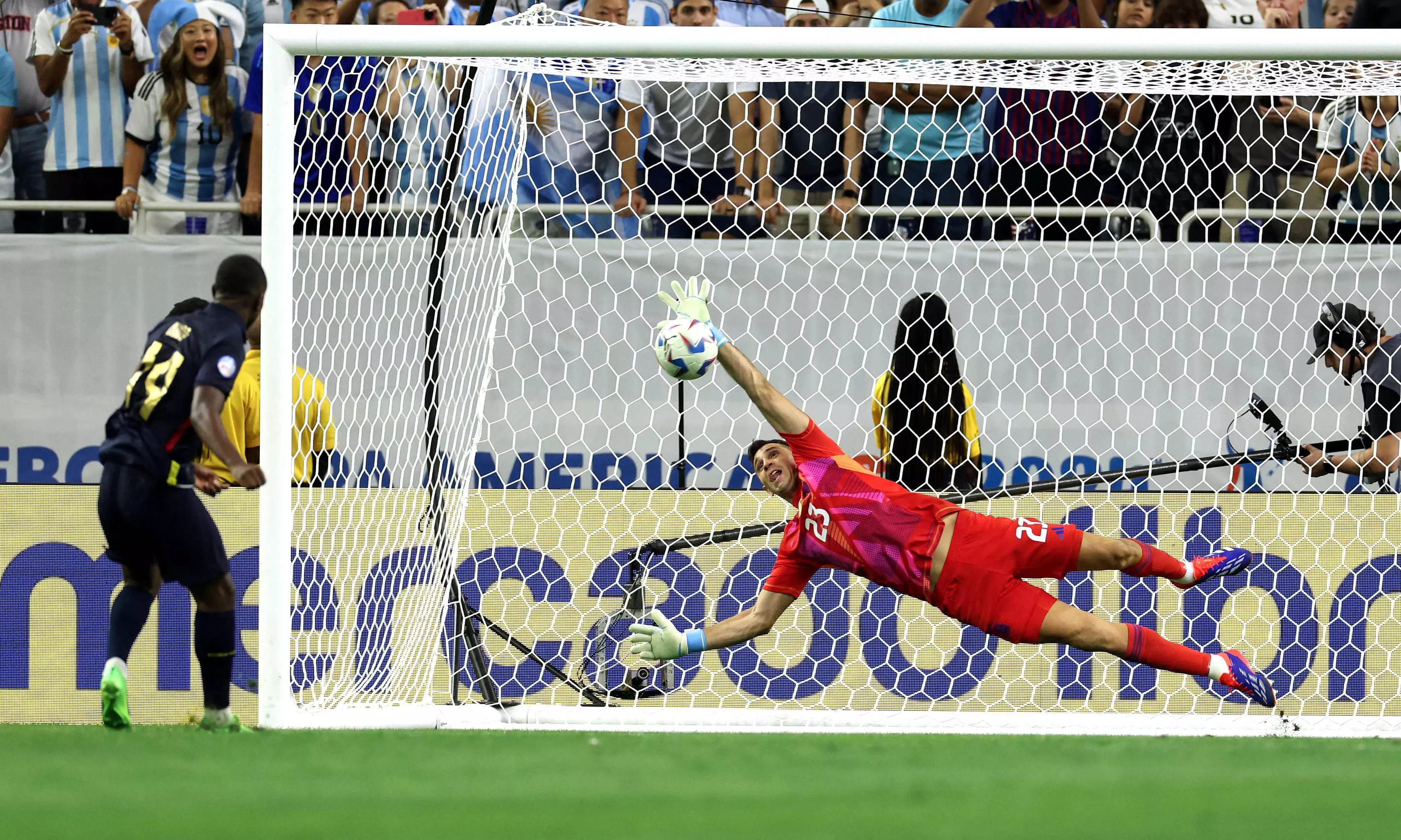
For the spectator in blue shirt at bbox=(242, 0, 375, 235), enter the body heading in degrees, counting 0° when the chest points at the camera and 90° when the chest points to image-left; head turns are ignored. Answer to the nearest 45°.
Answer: approximately 0°

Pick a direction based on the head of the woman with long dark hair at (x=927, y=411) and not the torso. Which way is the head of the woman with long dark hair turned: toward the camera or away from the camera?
away from the camera

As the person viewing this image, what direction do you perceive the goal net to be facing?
facing the viewer

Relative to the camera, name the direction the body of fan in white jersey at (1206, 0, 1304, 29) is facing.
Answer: toward the camera

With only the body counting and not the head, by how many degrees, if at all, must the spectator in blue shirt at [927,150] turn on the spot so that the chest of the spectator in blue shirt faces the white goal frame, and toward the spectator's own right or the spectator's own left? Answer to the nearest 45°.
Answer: approximately 45° to the spectator's own right

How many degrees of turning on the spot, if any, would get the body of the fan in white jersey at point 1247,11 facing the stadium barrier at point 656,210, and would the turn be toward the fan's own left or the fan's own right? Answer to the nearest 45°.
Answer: approximately 45° to the fan's own right

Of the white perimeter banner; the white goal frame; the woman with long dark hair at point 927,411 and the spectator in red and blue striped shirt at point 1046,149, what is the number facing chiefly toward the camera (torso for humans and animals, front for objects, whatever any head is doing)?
3

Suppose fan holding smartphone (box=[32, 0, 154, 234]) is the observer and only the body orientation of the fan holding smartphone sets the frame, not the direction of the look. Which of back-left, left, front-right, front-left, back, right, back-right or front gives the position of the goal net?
front-left

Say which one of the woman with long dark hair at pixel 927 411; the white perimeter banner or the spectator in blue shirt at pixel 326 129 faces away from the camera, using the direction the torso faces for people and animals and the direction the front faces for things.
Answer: the woman with long dark hair

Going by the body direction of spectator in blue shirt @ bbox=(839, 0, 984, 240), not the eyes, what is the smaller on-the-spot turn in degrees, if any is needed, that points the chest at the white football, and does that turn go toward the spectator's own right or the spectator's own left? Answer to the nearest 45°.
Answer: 0° — they already face it
